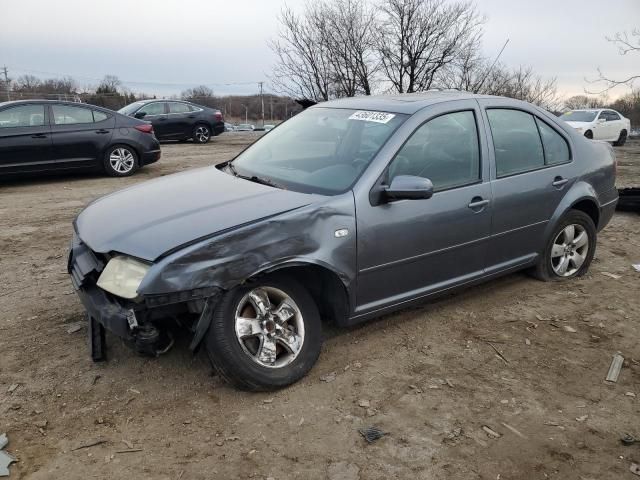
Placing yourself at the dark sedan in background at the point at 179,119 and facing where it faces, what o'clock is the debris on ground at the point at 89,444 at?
The debris on ground is roughly at 9 o'clock from the dark sedan in background.

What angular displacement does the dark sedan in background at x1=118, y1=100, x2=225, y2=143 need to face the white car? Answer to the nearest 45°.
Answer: approximately 180°

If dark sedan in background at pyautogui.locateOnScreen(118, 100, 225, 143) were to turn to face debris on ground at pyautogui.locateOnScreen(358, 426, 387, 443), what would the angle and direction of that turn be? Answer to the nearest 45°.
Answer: approximately 90° to its left

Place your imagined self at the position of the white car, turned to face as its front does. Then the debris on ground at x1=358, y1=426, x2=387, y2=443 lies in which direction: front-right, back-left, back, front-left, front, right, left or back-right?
front-left

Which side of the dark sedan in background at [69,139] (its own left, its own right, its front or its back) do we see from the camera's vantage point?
left

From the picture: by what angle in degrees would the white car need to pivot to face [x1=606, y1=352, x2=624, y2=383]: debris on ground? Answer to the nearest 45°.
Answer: approximately 45° to its left

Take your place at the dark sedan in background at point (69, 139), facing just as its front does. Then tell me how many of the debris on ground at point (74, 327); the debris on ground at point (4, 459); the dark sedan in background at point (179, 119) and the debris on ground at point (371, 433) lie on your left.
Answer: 3

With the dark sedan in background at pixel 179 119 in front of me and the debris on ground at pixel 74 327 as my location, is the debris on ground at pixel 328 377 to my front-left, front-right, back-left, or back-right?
back-right

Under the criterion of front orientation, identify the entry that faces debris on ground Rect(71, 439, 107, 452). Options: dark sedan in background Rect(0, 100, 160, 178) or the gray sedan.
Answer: the gray sedan

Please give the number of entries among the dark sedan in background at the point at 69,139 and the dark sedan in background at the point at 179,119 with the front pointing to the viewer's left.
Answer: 2

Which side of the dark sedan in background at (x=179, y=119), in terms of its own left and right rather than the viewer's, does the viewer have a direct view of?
left

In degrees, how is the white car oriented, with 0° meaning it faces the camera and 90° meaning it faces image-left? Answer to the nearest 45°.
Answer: approximately 45°
